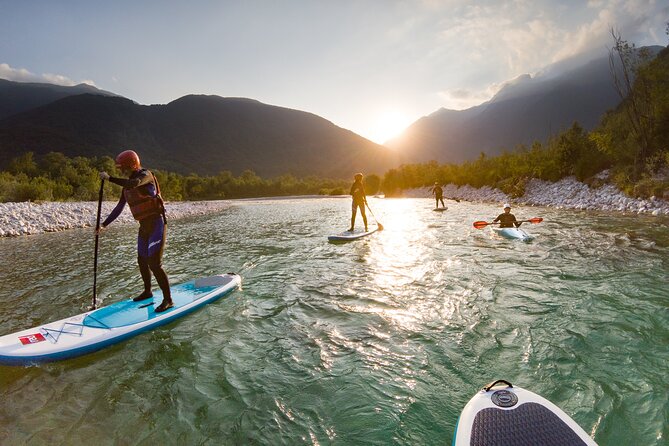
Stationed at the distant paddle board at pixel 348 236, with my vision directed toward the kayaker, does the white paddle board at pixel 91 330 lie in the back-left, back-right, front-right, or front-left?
back-right

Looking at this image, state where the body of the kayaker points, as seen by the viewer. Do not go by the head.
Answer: toward the camera

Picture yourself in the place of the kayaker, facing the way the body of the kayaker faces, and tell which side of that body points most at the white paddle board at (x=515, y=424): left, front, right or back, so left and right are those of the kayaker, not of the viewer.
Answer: front

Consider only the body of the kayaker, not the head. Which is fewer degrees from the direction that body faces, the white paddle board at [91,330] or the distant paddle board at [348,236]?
the white paddle board
